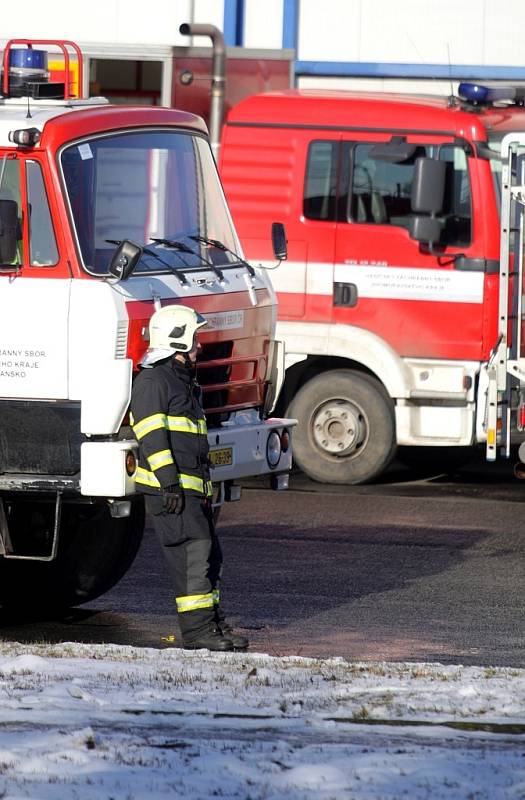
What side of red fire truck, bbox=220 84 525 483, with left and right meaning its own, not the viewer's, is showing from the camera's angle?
right

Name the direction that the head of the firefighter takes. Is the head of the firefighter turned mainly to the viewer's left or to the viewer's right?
to the viewer's right

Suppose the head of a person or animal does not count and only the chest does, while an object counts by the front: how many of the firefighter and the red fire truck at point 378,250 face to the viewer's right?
2

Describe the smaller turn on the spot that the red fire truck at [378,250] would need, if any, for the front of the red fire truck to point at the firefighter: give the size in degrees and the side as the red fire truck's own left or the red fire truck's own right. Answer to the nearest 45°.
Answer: approximately 90° to the red fire truck's own right

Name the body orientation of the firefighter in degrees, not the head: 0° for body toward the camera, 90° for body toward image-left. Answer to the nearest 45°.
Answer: approximately 270°

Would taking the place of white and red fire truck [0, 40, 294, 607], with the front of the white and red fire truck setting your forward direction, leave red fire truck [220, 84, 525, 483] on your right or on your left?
on your left
